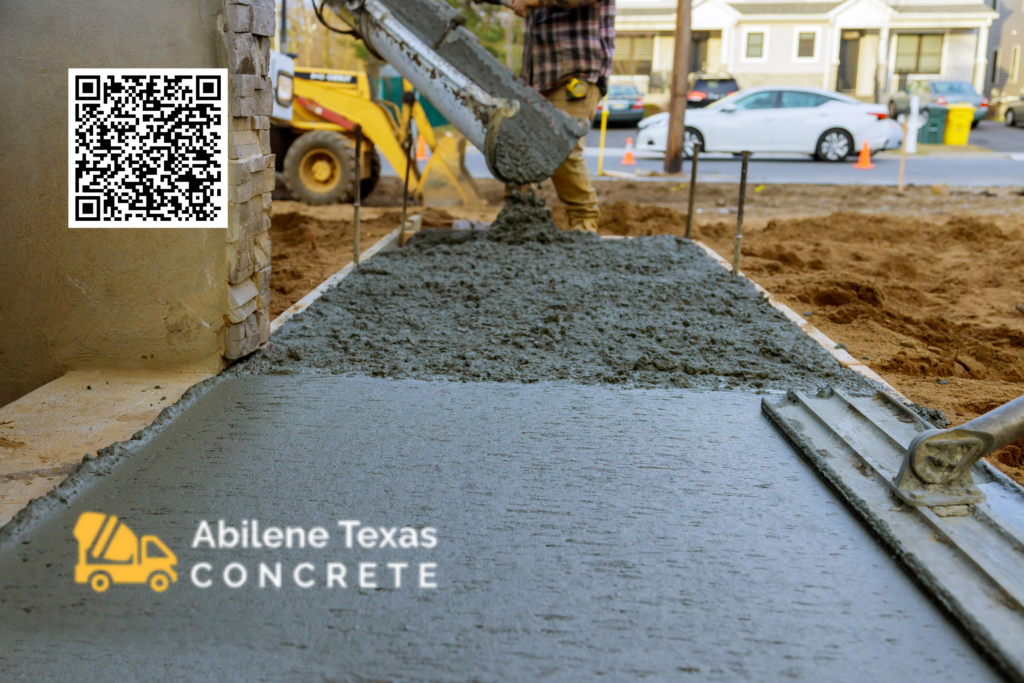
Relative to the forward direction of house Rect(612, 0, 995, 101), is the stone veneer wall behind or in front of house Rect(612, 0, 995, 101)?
in front

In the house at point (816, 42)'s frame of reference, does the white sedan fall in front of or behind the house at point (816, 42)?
in front

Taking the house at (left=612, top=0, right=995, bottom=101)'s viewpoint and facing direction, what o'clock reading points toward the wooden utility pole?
The wooden utility pole is roughly at 12 o'clock from the house.

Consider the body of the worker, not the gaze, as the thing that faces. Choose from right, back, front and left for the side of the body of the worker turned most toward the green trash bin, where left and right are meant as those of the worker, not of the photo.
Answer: back

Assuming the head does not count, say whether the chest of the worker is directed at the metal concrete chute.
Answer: yes

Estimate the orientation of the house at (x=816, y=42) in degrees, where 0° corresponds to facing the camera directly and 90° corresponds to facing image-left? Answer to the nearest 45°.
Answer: approximately 0°

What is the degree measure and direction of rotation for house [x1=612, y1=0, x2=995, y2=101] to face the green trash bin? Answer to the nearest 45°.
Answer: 0° — it already faces it

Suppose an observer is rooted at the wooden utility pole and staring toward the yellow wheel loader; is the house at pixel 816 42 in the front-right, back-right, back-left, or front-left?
back-right

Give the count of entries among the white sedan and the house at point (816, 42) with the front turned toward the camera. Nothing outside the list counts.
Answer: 1

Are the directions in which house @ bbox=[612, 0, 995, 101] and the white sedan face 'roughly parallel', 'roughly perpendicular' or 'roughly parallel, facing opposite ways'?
roughly perpendicular
